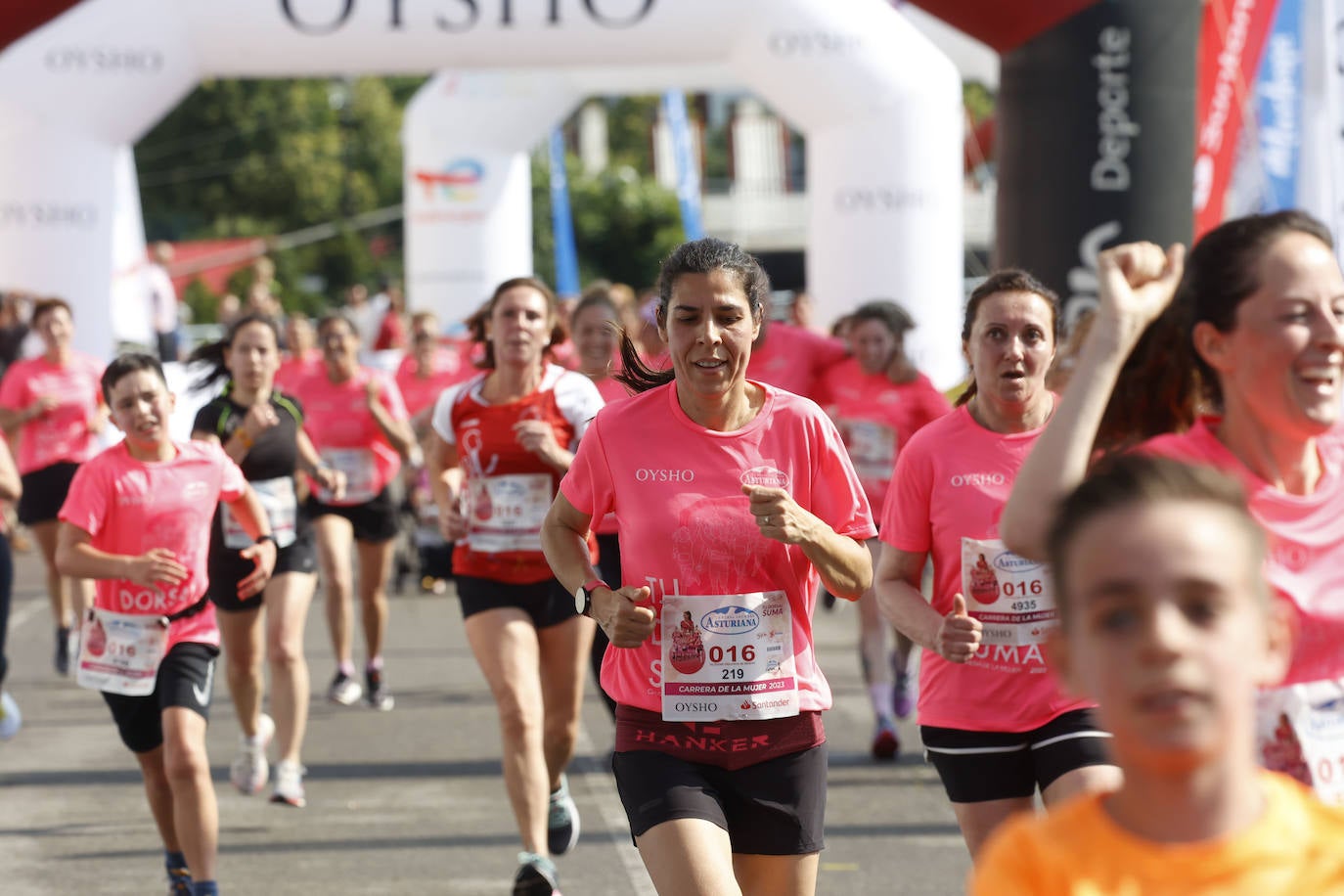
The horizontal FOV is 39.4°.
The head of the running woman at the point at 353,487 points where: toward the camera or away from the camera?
toward the camera

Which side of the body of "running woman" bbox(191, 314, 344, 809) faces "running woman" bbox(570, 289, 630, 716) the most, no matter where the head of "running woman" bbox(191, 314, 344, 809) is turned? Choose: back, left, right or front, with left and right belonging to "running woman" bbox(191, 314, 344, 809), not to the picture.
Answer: left

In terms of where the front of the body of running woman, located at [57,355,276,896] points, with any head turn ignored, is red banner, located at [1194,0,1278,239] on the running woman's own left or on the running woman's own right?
on the running woman's own left

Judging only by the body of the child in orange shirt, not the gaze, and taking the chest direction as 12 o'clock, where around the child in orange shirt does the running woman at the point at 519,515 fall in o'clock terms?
The running woman is roughly at 5 o'clock from the child in orange shirt.

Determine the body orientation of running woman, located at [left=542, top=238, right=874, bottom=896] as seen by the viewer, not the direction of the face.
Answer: toward the camera

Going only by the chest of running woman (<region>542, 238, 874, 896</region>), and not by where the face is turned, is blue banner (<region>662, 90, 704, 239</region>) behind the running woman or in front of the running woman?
behind

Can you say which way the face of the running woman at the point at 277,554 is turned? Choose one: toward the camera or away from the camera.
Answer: toward the camera

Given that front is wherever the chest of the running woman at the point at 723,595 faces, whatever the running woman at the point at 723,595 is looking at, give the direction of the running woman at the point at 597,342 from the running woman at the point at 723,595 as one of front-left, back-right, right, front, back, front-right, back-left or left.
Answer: back

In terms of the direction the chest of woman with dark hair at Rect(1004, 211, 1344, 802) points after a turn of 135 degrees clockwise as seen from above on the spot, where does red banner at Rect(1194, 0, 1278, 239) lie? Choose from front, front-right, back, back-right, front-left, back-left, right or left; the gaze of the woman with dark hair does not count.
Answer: right

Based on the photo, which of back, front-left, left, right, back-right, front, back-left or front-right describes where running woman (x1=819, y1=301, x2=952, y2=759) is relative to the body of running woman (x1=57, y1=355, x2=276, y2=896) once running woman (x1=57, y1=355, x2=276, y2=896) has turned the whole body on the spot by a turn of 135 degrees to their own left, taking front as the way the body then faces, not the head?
front

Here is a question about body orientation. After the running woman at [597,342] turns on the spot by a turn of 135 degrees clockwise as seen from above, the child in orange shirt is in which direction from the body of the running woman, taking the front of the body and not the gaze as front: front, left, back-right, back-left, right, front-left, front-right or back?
back-left

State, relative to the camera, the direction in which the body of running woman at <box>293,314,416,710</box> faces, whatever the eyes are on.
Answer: toward the camera

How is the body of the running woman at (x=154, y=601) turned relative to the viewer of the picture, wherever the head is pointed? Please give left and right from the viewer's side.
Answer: facing the viewer

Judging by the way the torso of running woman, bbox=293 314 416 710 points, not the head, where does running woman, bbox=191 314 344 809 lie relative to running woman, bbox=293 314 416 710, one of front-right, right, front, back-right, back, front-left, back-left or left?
front

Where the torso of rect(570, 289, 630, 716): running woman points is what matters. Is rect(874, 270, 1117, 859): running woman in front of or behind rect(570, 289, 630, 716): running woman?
in front
